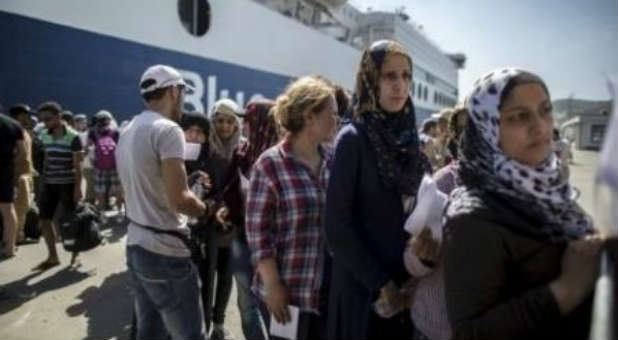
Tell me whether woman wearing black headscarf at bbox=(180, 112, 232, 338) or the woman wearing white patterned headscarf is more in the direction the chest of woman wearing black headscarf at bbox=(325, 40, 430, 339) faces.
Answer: the woman wearing white patterned headscarf

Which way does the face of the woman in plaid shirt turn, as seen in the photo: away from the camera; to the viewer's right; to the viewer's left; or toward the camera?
to the viewer's right

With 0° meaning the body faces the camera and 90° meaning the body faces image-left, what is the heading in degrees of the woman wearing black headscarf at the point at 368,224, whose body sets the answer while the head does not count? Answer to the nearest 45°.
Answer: approximately 315°

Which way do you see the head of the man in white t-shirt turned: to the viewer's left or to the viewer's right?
to the viewer's right

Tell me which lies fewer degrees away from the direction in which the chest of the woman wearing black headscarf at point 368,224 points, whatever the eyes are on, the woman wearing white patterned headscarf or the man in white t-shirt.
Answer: the woman wearing white patterned headscarf

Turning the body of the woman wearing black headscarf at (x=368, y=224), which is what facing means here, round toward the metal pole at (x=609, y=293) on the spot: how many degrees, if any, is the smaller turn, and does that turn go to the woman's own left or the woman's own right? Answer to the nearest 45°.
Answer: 0° — they already face it

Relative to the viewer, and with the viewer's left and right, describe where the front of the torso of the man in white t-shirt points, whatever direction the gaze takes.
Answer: facing away from the viewer and to the right of the viewer
